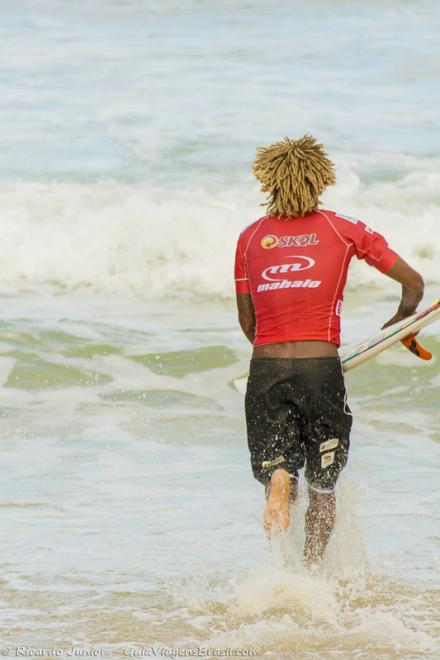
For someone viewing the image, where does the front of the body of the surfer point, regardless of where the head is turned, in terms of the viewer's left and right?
facing away from the viewer

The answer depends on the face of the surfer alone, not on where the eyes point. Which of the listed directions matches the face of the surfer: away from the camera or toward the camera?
away from the camera
